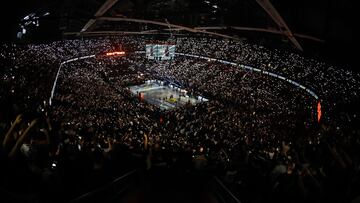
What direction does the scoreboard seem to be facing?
toward the camera
